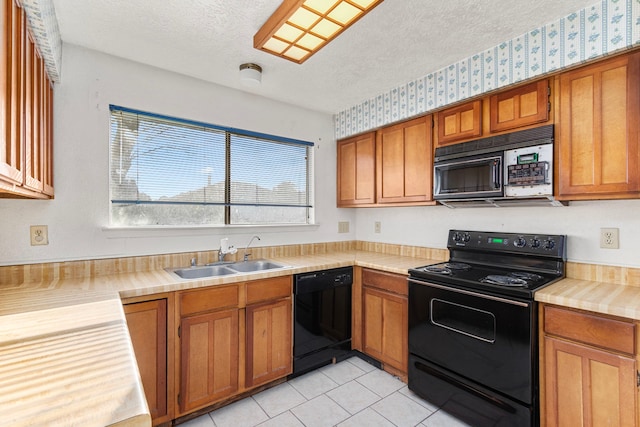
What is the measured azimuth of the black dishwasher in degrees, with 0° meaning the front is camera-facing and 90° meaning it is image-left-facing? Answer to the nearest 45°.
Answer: approximately 315°

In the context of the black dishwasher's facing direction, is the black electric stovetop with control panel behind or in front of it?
in front

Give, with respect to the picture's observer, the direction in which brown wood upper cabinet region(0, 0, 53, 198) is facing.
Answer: facing to the right of the viewer

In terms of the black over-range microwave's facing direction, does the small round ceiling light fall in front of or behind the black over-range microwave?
in front

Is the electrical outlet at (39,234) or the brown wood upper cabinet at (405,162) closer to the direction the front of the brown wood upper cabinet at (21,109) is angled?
the brown wood upper cabinet

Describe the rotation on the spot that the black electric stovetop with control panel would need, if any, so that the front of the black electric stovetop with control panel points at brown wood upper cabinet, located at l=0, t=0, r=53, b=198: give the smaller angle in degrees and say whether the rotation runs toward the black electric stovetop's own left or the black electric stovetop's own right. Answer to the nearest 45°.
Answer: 0° — it already faces it
